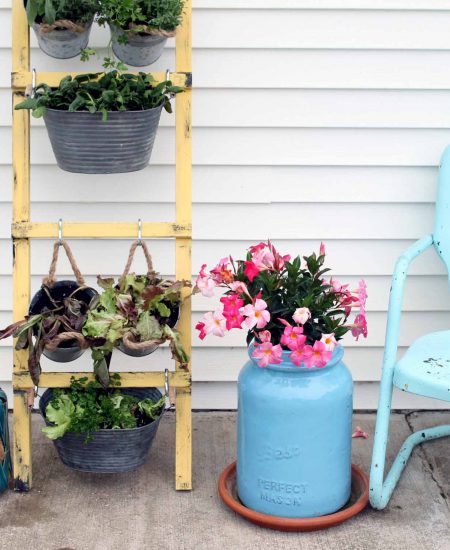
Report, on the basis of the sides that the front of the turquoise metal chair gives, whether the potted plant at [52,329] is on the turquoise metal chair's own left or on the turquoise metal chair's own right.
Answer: on the turquoise metal chair's own right

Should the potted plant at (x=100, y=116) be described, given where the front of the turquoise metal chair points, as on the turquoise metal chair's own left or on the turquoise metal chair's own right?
on the turquoise metal chair's own right
